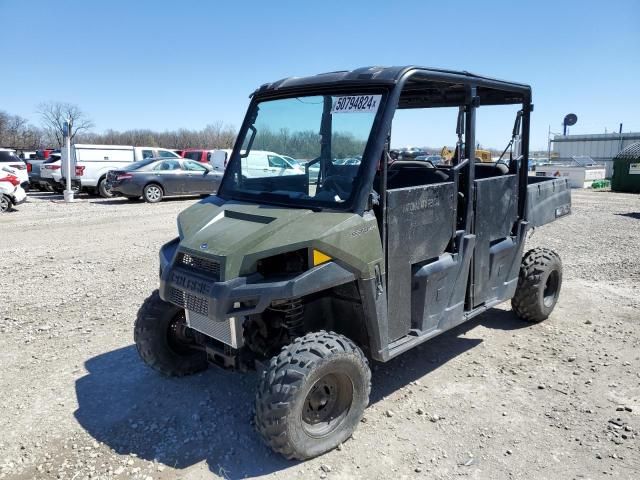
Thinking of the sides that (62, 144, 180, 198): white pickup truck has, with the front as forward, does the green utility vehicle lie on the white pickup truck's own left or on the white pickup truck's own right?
on the white pickup truck's own right

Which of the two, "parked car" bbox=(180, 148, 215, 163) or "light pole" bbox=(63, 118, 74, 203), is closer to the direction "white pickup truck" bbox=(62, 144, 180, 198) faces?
the parked car

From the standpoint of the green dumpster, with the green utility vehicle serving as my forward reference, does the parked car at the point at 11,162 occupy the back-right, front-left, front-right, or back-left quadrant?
front-right

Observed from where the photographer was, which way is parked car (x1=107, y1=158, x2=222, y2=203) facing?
facing away from the viewer and to the right of the viewer

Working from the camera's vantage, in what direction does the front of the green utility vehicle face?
facing the viewer and to the left of the viewer

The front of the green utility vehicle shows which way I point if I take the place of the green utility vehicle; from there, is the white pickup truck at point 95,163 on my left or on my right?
on my right

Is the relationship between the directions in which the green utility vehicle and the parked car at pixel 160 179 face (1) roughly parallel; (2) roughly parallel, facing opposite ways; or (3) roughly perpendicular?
roughly parallel, facing opposite ways

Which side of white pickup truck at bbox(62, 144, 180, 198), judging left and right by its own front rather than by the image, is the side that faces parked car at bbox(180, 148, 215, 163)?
front

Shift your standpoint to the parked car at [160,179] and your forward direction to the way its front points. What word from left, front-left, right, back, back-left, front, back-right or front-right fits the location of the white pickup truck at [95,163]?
left

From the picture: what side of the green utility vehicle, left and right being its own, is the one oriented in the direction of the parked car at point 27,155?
right

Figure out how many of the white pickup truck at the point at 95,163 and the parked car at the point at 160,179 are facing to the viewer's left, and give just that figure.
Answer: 0

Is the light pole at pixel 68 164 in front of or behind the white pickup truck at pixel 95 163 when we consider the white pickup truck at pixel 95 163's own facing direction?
behind

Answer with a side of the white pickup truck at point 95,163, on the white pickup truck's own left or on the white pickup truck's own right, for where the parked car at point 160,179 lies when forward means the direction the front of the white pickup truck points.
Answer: on the white pickup truck's own right

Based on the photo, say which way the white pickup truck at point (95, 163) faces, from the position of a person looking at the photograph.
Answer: facing away from the viewer and to the right of the viewer

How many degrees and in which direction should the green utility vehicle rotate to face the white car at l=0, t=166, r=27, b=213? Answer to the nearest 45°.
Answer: approximately 90° to its right
